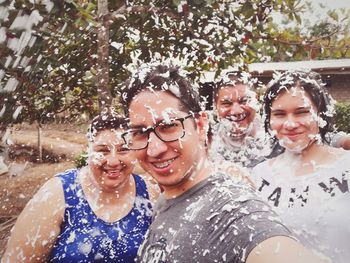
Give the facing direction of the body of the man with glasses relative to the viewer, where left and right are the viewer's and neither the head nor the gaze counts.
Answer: facing the viewer and to the left of the viewer

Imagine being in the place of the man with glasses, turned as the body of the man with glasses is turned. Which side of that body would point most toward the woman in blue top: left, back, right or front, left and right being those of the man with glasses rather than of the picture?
right

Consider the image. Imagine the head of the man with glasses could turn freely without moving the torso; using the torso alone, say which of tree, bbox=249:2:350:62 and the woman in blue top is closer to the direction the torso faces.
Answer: the woman in blue top

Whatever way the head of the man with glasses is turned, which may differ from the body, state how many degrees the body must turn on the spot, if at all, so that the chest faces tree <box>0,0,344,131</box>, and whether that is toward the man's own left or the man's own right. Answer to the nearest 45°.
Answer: approximately 135° to the man's own right

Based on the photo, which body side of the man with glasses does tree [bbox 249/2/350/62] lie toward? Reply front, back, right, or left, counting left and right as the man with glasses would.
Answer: back
